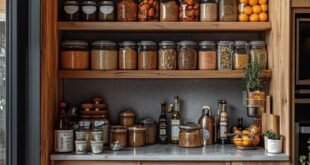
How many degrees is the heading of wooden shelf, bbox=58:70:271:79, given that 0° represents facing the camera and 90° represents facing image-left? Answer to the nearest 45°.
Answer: approximately 0°

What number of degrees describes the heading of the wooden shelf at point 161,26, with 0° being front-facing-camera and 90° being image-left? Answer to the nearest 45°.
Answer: approximately 0°

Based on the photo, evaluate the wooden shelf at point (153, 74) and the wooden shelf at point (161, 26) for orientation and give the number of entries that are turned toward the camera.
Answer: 2
